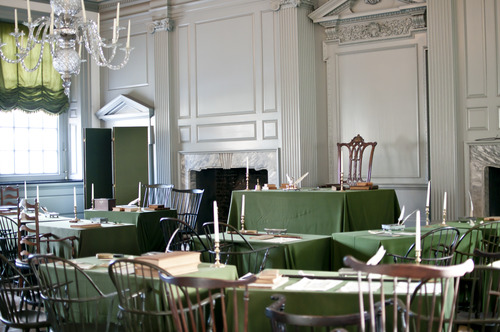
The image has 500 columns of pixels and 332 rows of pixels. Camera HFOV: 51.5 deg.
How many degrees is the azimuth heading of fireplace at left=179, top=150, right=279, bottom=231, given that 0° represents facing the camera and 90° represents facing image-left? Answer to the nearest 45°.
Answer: approximately 0°

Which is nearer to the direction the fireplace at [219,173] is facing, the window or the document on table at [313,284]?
the document on table

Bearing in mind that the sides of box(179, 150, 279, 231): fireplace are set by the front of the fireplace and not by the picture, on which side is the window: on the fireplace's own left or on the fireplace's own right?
on the fireplace's own right

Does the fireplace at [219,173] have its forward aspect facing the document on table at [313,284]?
yes

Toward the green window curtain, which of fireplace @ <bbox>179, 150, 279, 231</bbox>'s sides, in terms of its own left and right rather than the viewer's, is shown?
right

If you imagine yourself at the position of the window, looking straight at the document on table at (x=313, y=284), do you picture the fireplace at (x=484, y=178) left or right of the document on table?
left

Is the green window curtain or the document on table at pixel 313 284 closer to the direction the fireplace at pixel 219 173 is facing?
the document on table

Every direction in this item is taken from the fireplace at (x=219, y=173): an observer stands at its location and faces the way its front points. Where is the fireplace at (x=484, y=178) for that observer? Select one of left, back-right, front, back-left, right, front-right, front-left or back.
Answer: front-left
